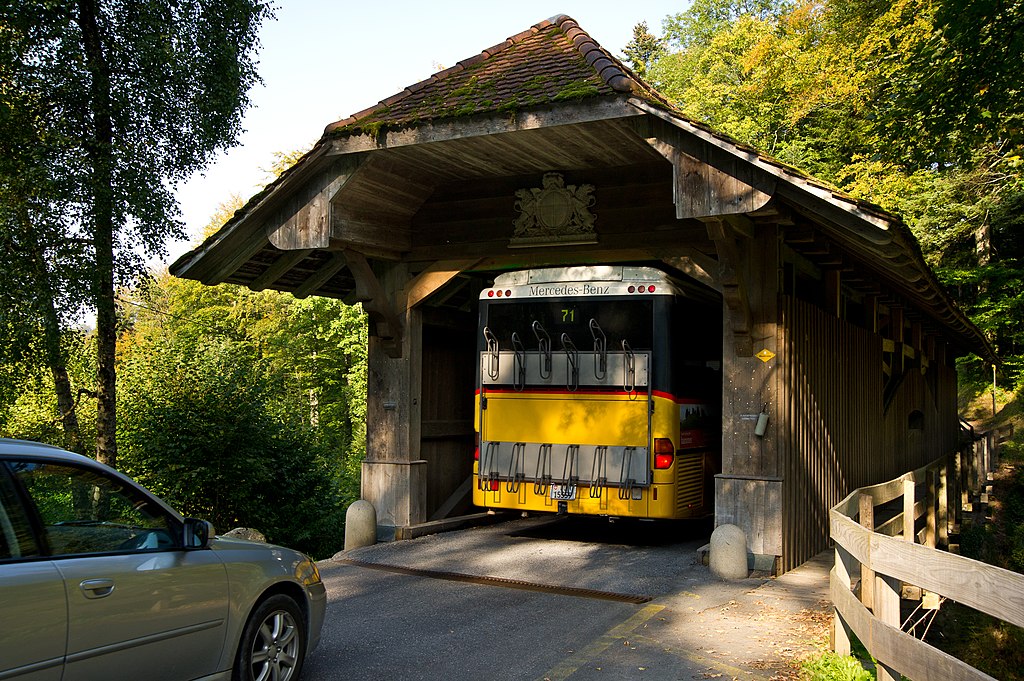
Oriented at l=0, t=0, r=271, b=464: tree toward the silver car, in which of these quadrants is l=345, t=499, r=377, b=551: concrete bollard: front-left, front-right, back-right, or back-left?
front-left

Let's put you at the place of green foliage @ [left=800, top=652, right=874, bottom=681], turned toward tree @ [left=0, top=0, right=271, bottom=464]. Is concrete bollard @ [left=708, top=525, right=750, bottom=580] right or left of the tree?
right

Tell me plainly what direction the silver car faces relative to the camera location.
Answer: facing away from the viewer and to the right of the viewer

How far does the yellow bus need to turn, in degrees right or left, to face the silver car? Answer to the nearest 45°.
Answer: approximately 180°

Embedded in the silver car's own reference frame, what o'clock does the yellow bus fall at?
The yellow bus is roughly at 12 o'clock from the silver car.

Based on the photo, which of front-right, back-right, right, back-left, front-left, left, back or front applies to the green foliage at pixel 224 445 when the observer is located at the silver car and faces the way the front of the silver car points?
front-left

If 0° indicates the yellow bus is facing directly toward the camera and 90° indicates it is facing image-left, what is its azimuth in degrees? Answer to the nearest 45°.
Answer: approximately 180°

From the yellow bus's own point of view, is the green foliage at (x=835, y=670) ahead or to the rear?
to the rear

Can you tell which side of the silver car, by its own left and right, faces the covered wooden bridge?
front

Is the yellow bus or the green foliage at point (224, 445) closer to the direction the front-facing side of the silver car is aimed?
the yellow bus

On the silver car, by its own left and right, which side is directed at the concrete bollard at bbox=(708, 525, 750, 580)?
front

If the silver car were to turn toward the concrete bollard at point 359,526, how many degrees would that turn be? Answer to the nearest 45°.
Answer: approximately 45° to its left

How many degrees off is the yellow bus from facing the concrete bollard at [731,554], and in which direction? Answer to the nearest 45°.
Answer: approximately 135° to its right
